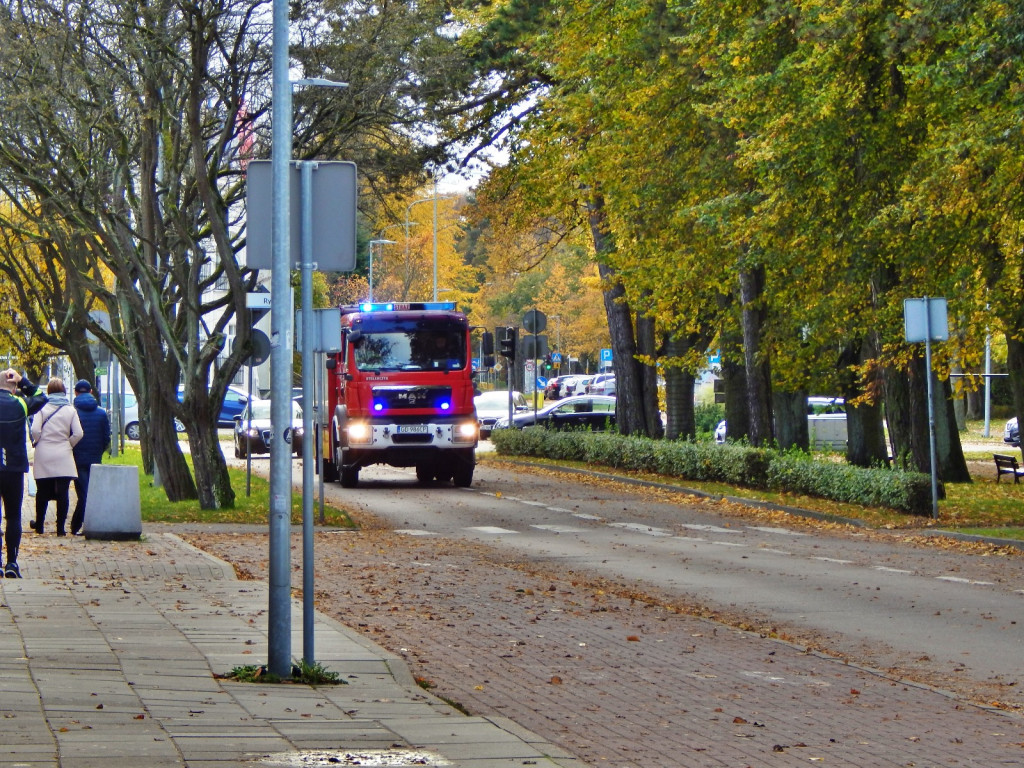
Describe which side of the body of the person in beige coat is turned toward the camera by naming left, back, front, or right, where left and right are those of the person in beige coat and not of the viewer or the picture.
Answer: back

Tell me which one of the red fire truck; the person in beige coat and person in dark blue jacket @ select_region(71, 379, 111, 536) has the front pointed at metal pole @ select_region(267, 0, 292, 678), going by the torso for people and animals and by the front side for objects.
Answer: the red fire truck

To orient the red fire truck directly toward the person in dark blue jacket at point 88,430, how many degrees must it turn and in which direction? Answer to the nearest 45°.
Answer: approximately 45° to its right

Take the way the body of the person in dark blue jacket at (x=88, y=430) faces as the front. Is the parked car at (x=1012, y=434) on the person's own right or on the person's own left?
on the person's own right

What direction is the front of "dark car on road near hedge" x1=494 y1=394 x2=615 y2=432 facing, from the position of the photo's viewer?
facing to the left of the viewer

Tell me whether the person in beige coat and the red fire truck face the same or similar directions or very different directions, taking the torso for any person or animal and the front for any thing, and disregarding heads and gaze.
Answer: very different directions

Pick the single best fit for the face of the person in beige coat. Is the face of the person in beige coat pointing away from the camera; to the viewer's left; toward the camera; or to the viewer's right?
away from the camera

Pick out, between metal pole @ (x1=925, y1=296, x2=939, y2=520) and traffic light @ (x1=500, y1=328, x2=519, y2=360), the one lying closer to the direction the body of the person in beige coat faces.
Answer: the traffic light

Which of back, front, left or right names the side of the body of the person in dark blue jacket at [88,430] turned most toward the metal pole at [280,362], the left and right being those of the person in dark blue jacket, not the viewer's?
back

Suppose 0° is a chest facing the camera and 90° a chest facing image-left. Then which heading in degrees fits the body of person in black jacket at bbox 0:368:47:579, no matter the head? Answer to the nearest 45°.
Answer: approximately 180°

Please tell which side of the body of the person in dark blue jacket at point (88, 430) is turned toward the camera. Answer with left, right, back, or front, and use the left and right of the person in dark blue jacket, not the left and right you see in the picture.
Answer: back
